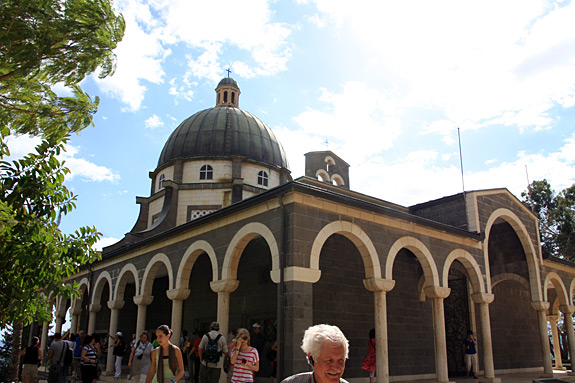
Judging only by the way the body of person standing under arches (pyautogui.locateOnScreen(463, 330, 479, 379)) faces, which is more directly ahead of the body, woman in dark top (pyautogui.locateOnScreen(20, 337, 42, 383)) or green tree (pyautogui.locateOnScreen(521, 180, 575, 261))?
the woman in dark top

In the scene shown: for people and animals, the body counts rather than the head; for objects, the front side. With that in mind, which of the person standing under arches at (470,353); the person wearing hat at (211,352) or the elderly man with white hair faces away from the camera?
the person wearing hat

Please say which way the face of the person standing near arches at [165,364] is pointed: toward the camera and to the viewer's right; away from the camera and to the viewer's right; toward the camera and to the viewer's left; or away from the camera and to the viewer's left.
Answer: toward the camera and to the viewer's left

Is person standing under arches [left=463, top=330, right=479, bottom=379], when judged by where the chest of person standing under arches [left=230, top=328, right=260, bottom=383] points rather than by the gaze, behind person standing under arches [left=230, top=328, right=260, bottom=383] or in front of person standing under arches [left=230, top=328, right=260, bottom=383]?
behind

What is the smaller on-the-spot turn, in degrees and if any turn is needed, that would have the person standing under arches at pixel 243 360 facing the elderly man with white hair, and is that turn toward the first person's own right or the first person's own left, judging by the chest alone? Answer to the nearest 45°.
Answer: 0° — they already face them

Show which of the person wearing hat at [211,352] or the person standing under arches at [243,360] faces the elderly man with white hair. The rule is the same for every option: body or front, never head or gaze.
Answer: the person standing under arches

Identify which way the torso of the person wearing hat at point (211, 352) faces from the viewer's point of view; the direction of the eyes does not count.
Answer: away from the camera

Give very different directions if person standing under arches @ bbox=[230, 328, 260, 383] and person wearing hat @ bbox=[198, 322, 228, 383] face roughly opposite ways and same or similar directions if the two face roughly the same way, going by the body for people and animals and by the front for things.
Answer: very different directions

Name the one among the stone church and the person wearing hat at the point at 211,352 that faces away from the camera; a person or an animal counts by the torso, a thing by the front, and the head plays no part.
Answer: the person wearing hat

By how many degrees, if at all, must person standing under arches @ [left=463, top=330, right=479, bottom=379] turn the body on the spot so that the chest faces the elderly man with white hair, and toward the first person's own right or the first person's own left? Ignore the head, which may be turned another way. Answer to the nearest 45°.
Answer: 0° — they already face them
